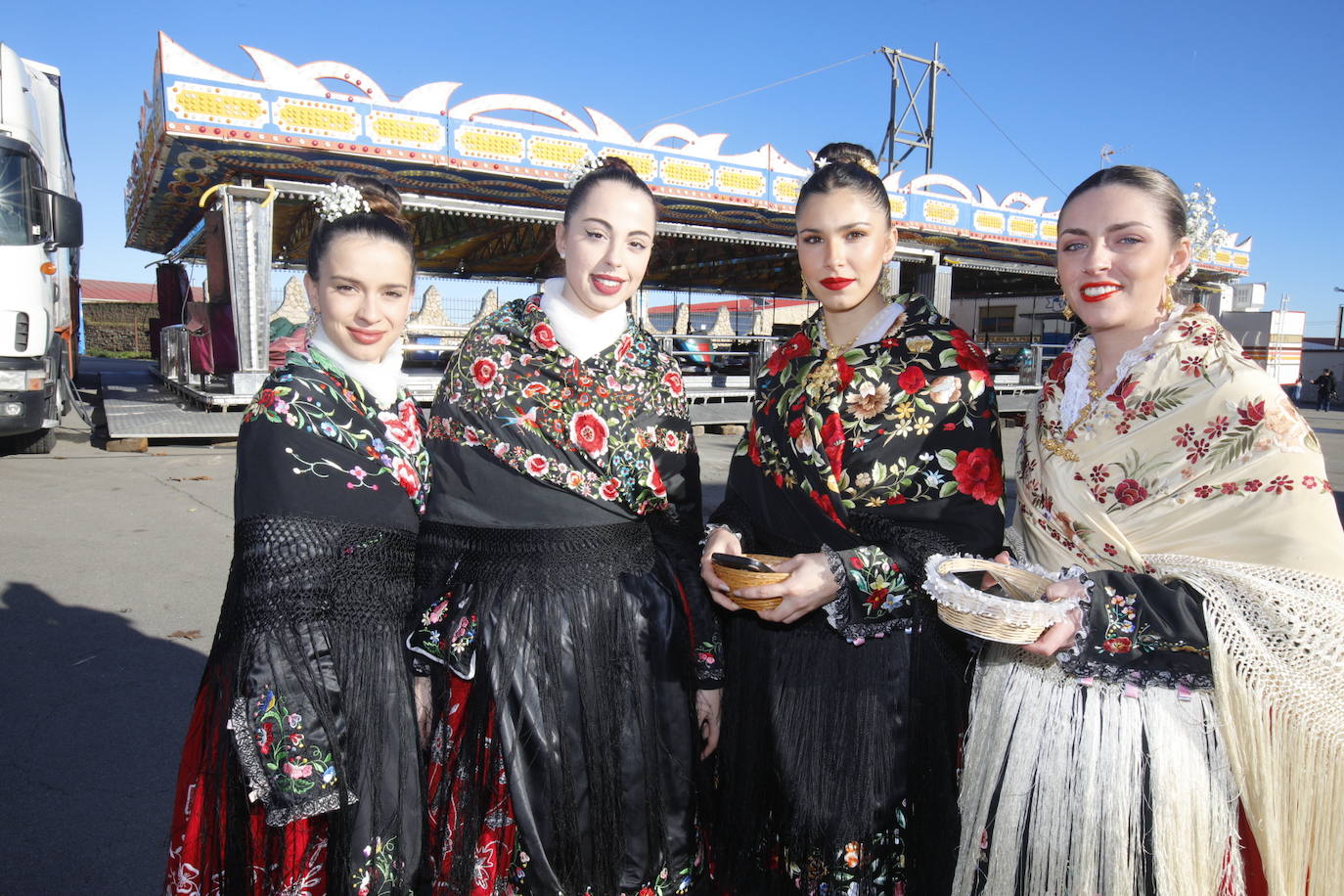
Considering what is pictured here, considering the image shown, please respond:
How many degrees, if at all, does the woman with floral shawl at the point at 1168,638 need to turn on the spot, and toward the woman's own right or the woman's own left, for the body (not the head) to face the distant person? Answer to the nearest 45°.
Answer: approximately 135° to the woman's own right

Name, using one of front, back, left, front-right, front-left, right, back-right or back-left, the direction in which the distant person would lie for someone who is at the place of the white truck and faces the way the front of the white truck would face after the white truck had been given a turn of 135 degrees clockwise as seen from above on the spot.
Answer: back-right

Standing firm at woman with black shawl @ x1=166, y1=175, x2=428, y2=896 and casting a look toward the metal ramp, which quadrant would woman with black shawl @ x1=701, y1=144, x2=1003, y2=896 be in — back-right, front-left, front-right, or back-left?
back-right

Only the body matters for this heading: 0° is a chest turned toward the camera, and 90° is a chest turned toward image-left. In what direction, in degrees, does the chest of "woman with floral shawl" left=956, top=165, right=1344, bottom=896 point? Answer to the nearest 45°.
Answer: approximately 45°

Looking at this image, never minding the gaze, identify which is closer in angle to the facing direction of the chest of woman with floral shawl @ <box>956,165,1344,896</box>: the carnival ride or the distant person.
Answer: the carnival ride

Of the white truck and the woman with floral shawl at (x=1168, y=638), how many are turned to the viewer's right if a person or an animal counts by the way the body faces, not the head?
0

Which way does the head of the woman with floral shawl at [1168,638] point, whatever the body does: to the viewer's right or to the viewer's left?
to the viewer's left

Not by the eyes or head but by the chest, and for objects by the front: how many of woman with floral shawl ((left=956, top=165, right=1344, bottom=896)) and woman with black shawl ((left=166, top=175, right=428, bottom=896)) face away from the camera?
0
